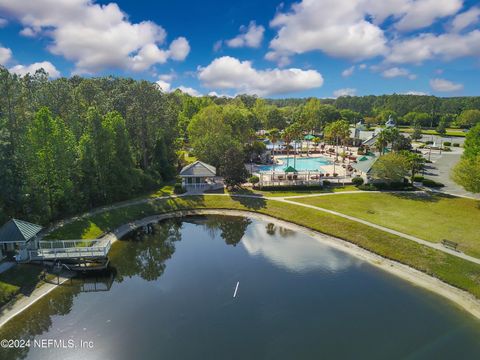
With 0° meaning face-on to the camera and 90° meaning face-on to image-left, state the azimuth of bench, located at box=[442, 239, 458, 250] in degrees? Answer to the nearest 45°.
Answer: approximately 45°

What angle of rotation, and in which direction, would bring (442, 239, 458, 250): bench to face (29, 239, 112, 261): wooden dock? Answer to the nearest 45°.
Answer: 0° — it already faces it

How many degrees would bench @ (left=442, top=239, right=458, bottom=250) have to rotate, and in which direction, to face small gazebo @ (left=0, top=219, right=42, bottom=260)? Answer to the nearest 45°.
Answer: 0° — it already faces it
